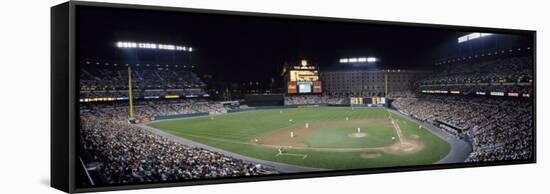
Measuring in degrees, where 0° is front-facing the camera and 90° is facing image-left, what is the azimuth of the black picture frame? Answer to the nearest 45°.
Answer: approximately 315°
